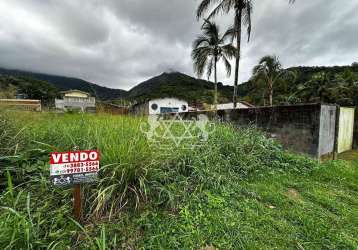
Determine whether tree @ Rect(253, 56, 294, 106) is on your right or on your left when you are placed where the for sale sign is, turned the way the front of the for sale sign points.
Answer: on your left

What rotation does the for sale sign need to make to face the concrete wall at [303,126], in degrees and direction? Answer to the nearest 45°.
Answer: approximately 90° to its left

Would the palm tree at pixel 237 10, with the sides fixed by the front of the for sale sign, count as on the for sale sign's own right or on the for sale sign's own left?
on the for sale sign's own left

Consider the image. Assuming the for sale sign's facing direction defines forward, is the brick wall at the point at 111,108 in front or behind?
behind

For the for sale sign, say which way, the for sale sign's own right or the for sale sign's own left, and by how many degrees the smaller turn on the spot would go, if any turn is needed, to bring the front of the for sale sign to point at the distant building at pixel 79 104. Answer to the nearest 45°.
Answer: approximately 180°

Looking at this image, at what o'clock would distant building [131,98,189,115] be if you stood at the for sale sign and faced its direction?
The distant building is roughly at 7 o'clock from the for sale sign.

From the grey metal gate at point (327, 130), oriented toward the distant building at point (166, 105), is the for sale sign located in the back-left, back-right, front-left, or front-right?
back-left

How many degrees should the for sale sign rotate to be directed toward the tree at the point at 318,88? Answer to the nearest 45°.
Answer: approximately 90° to its left

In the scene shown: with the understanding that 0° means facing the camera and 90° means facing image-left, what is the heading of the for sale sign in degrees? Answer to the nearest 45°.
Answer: approximately 0°

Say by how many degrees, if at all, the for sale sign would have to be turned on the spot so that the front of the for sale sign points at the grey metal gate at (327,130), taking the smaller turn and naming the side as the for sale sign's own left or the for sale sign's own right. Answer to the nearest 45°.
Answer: approximately 90° to the for sale sign's own left

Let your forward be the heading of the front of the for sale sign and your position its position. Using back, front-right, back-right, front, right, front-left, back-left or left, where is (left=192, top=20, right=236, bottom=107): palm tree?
back-left
